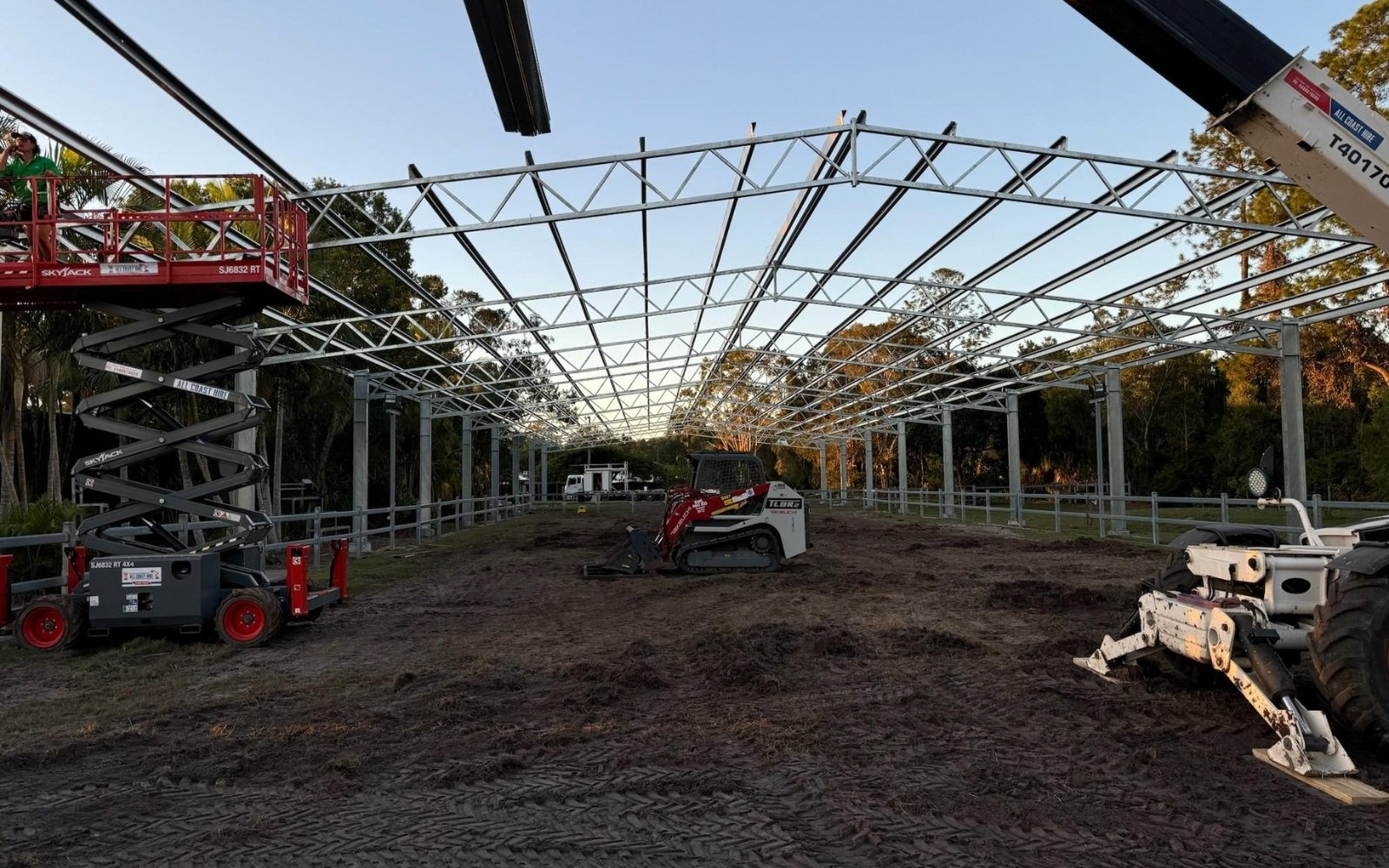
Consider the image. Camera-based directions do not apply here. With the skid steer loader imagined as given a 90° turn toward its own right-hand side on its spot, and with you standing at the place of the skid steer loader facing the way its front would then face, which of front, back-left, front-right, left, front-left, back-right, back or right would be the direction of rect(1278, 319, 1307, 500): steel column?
right

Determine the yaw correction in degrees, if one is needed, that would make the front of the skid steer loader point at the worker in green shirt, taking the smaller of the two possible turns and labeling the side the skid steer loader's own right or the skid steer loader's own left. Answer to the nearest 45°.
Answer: approximately 45° to the skid steer loader's own left

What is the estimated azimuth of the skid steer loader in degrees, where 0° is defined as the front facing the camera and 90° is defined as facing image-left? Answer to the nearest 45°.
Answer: approximately 90°

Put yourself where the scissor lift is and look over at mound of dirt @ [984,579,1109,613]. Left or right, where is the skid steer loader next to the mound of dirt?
left

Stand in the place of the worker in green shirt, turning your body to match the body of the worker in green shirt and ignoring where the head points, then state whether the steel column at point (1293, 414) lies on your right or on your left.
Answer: on your left
